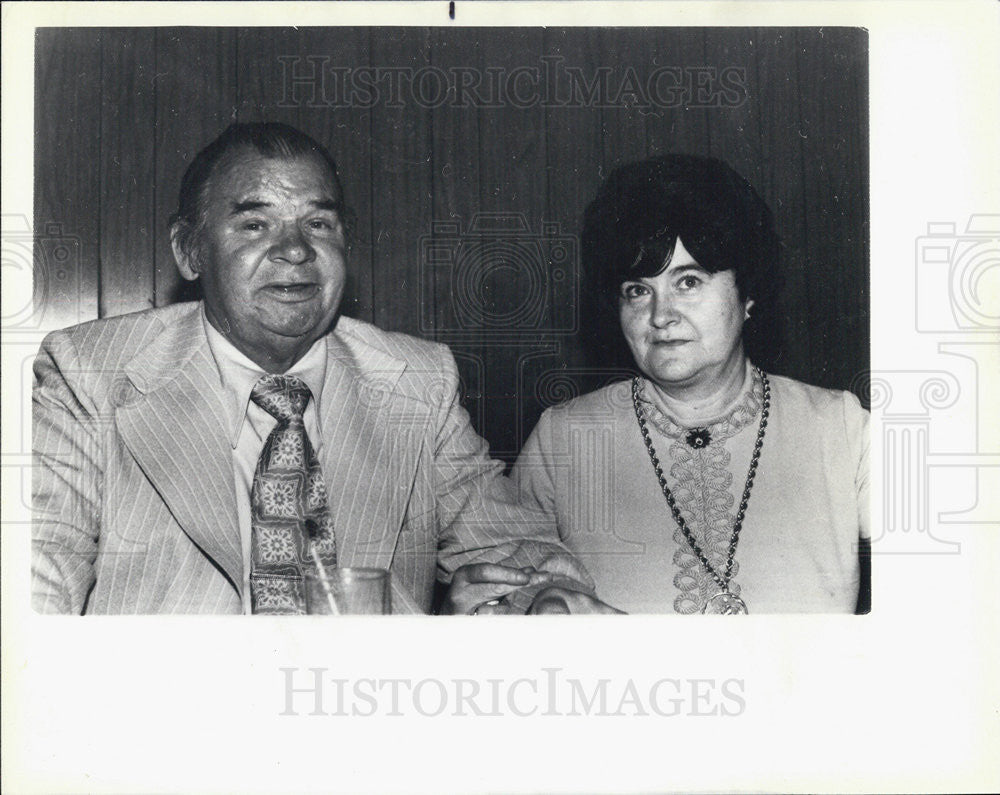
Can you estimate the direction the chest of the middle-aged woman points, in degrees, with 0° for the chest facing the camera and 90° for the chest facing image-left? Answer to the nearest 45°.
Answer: approximately 0°

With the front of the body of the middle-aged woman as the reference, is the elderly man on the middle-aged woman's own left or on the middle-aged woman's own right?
on the middle-aged woman's own right
